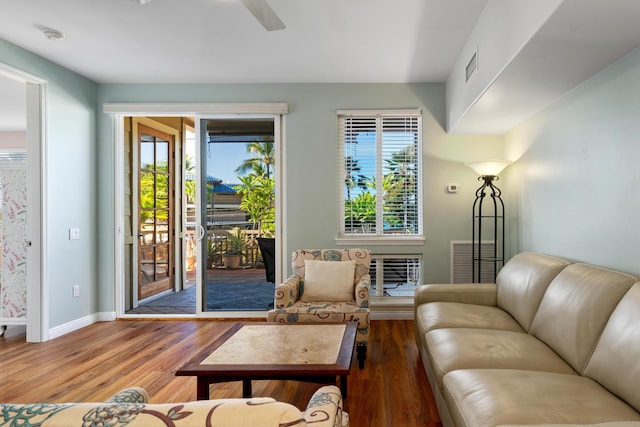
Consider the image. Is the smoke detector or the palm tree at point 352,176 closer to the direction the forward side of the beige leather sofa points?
the smoke detector

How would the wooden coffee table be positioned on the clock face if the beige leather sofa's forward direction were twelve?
The wooden coffee table is roughly at 1 o'clock from the beige leather sofa.

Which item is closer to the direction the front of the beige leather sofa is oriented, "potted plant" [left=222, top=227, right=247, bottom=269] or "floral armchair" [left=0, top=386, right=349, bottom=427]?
the floral armchair

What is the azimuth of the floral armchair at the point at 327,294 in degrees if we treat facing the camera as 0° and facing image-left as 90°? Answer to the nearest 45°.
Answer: approximately 0°

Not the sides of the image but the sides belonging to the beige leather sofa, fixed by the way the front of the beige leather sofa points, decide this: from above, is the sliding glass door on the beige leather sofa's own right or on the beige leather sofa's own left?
on the beige leather sofa's own right

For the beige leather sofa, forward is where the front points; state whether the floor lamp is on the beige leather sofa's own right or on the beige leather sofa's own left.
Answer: on the beige leather sofa's own right

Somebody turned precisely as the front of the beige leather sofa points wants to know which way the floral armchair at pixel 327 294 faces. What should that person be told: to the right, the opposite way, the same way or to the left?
to the left

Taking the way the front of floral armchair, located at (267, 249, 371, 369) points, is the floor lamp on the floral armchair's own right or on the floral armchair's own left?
on the floral armchair's own left

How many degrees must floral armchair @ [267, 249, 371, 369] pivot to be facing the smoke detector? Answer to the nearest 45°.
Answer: approximately 90° to its right

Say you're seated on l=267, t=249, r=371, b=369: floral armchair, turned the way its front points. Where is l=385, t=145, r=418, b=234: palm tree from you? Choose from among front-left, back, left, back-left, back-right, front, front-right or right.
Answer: back-left

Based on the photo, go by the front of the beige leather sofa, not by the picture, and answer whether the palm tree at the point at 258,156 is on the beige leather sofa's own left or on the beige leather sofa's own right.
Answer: on the beige leather sofa's own right

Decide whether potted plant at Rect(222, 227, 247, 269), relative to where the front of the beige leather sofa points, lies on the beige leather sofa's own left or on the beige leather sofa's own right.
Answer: on the beige leather sofa's own right
